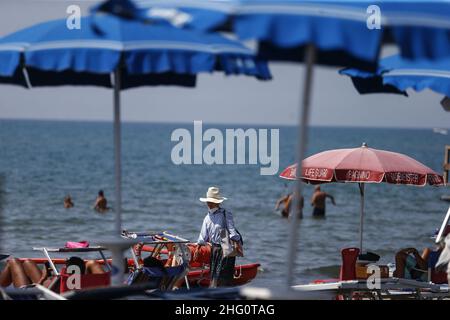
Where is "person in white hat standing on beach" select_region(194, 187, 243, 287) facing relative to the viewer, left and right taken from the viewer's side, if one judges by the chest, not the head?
facing the viewer and to the left of the viewer

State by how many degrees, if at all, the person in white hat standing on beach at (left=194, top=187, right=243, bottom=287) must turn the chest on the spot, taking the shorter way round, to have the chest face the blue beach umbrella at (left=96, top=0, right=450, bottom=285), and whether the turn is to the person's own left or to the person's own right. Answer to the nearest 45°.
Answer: approximately 45° to the person's own left

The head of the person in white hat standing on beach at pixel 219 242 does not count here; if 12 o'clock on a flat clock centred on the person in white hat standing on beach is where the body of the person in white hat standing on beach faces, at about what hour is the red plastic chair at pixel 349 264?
The red plastic chair is roughly at 7 o'clock from the person in white hat standing on beach.

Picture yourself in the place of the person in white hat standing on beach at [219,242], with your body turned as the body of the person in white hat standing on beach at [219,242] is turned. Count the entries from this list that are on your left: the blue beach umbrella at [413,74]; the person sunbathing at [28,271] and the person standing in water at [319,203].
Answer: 1

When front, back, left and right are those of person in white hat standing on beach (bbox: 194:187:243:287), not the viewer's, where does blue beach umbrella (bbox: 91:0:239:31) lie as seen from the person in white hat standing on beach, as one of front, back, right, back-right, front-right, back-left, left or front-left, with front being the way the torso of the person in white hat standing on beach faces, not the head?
front-left

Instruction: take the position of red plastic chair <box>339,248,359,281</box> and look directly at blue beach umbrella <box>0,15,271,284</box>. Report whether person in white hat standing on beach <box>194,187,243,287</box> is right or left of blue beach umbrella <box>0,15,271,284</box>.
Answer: right

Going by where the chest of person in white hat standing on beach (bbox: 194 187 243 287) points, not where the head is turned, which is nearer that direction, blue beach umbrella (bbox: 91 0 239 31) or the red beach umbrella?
the blue beach umbrella

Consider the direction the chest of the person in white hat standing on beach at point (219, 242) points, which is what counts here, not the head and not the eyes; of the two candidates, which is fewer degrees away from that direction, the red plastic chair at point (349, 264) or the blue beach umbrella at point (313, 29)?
the blue beach umbrella

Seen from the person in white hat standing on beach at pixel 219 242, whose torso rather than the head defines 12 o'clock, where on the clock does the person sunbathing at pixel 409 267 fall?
The person sunbathing is roughly at 7 o'clock from the person in white hat standing on beach.
